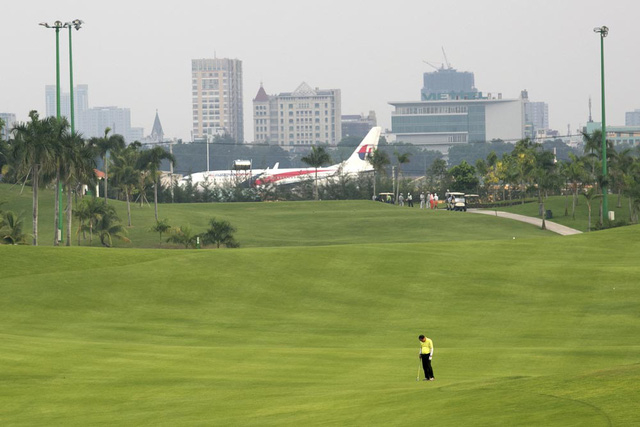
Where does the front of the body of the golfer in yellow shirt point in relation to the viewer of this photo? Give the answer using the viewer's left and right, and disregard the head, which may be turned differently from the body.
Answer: facing the viewer and to the left of the viewer
